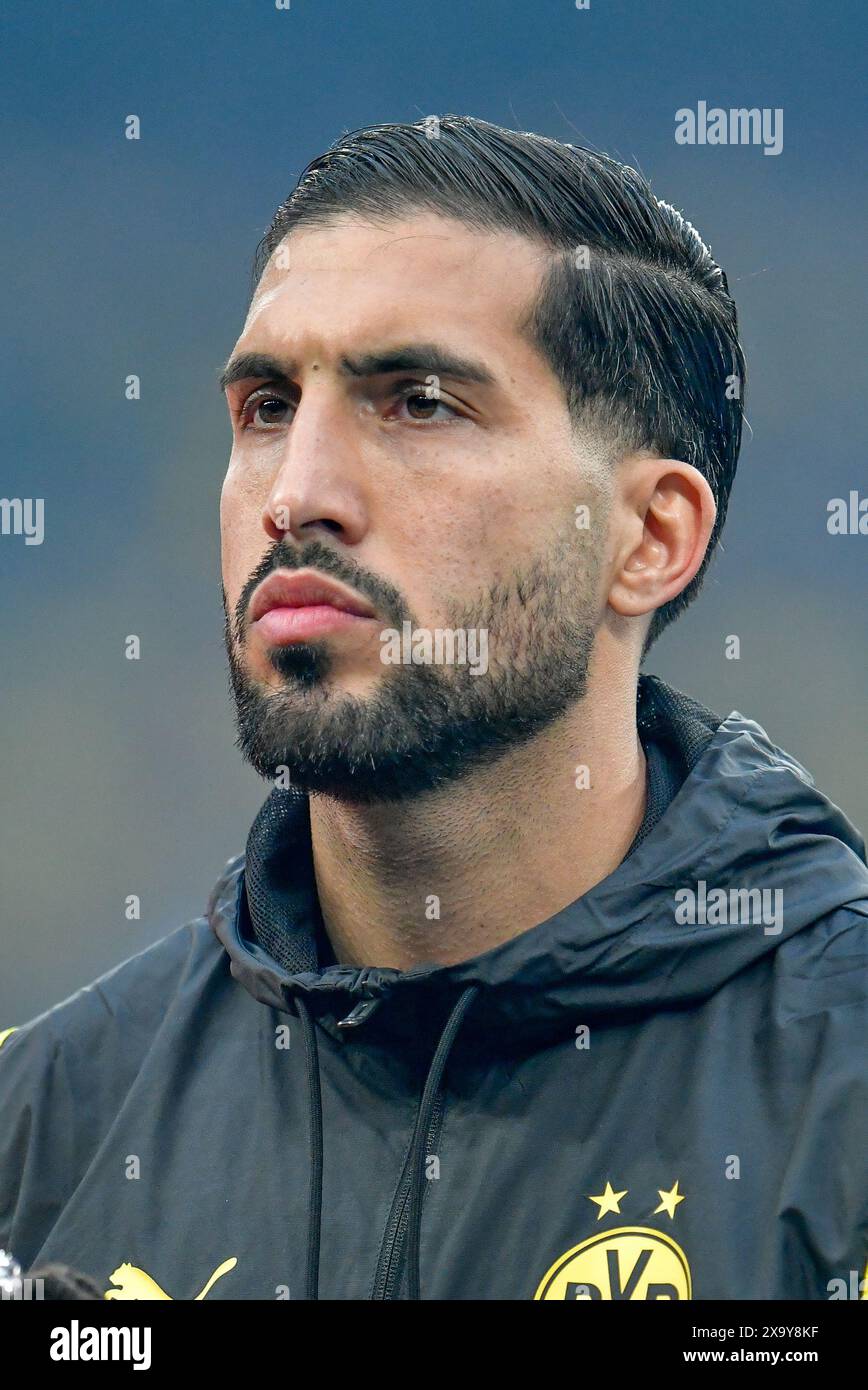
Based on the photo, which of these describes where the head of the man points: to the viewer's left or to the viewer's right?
to the viewer's left

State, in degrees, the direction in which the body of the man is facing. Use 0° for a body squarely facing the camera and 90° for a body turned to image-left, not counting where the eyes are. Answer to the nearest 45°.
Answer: approximately 45°
